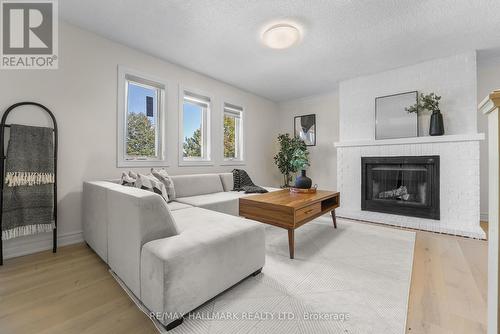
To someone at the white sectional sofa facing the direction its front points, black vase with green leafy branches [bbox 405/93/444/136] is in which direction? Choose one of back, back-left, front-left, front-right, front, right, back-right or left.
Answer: front-left

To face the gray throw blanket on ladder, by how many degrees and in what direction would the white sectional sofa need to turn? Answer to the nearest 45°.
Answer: approximately 180°

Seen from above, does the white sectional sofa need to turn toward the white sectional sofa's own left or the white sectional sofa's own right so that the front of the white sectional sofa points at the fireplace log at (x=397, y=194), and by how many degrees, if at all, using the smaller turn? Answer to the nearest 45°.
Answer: approximately 45° to the white sectional sofa's own left

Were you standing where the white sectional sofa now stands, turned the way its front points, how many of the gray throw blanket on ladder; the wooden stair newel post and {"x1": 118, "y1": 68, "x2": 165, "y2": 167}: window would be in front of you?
1

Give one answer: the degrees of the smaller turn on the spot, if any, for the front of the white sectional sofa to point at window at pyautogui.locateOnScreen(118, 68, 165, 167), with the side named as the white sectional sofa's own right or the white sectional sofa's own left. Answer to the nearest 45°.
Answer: approximately 135° to the white sectional sofa's own left

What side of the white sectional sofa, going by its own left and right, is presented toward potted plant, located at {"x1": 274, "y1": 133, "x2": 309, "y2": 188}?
left

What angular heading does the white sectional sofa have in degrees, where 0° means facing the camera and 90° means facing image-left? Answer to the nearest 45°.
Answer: approximately 315°

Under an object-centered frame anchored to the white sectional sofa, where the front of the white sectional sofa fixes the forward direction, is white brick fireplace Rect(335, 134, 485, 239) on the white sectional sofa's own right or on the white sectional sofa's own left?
on the white sectional sofa's own left

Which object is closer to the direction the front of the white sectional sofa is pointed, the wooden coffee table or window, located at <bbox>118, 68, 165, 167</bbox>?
the wooden coffee table
